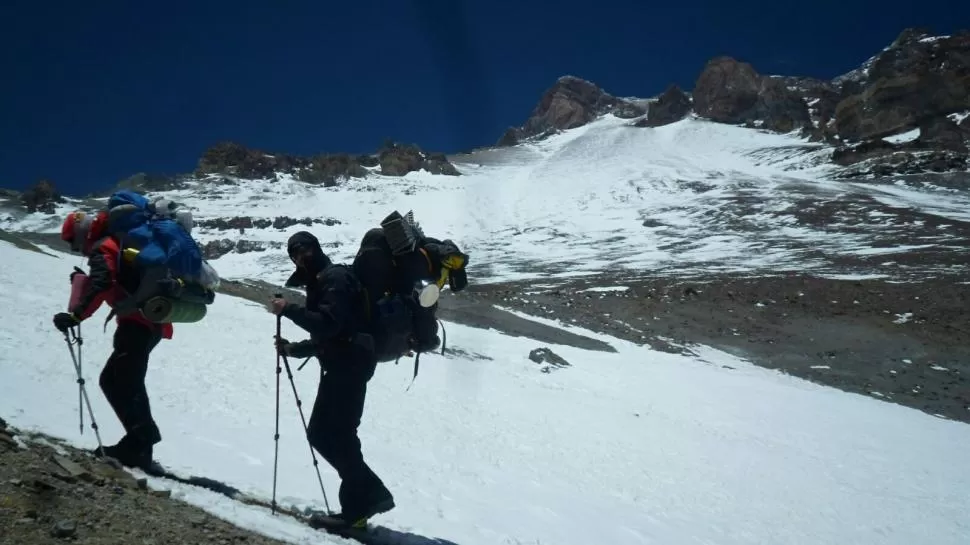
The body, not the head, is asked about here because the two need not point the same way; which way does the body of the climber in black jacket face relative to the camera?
to the viewer's left
